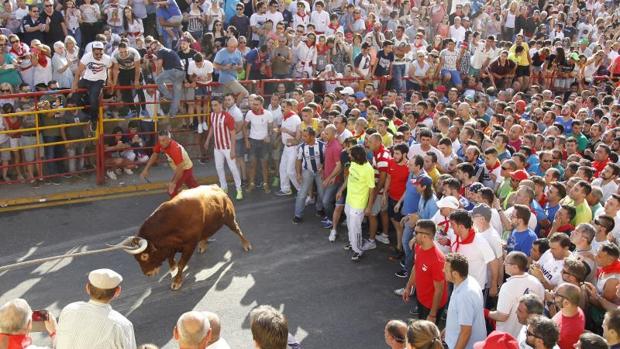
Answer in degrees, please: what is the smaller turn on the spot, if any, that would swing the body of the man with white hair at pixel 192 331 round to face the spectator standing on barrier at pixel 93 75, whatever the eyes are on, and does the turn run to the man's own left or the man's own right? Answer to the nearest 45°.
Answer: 0° — they already face them

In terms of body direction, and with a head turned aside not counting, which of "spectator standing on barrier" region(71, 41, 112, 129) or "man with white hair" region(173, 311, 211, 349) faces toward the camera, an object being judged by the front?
the spectator standing on barrier

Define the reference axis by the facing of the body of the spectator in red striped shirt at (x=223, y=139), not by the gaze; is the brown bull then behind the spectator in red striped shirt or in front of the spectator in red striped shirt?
in front

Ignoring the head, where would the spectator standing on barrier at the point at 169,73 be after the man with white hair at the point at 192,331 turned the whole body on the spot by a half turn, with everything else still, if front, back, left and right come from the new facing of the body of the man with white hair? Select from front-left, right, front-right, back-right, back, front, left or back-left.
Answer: back

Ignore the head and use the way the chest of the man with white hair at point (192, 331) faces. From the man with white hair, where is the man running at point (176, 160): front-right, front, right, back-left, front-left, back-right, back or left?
front

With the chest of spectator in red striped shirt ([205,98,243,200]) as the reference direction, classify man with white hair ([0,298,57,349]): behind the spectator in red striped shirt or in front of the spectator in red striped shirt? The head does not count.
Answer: in front

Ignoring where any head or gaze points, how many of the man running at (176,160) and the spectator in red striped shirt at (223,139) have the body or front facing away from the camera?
0

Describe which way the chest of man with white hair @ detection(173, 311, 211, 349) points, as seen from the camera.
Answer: away from the camera

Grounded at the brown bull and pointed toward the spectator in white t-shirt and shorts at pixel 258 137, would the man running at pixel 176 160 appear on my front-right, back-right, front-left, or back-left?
front-left

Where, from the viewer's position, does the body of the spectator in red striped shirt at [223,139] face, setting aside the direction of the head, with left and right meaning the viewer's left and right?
facing the viewer and to the left of the viewer

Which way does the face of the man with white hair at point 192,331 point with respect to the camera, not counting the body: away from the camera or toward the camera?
away from the camera

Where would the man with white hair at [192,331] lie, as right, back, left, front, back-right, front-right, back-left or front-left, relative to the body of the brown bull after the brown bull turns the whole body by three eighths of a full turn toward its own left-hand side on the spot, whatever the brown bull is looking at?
right

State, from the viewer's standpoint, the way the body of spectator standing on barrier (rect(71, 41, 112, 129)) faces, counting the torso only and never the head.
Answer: toward the camera

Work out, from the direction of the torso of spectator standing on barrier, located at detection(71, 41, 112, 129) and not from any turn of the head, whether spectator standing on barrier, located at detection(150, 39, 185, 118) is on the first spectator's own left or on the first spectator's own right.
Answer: on the first spectator's own left

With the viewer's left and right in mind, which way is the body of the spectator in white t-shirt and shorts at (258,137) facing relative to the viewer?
facing the viewer

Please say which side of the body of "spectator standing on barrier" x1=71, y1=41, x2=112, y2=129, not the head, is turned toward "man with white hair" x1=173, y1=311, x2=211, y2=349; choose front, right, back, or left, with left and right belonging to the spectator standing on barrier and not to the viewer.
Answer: front

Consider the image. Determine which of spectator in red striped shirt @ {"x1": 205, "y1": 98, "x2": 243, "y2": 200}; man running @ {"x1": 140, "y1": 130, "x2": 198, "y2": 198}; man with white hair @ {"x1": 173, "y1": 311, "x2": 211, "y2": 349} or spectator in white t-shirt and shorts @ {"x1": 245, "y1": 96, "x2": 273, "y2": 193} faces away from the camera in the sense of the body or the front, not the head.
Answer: the man with white hair
